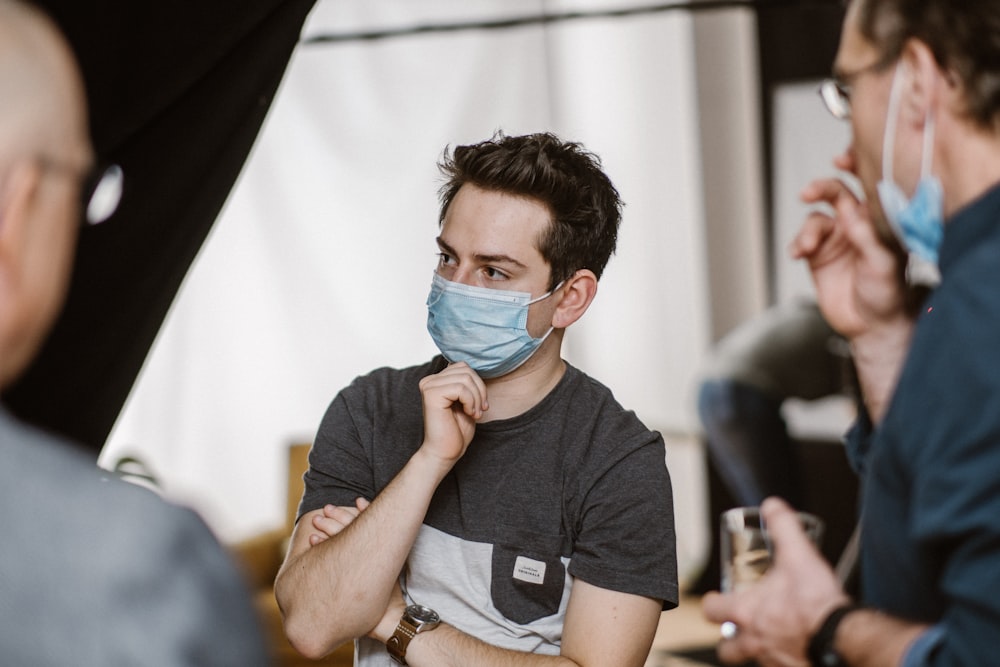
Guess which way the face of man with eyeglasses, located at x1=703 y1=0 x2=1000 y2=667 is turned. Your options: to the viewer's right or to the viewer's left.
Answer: to the viewer's left

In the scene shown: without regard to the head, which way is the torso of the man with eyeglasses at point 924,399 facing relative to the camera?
to the viewer's left

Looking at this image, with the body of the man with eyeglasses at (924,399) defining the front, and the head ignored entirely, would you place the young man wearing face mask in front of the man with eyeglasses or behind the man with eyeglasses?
in front
